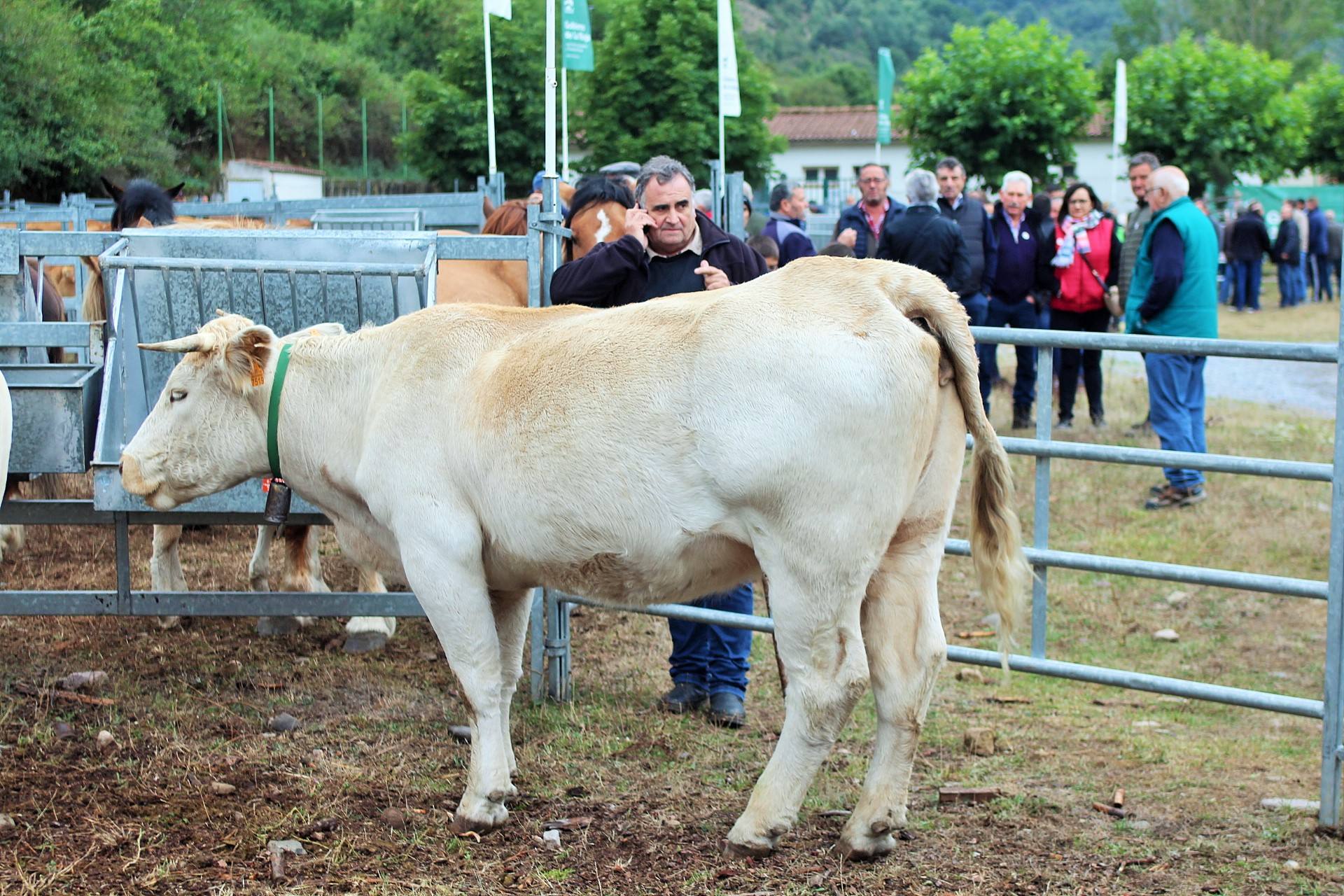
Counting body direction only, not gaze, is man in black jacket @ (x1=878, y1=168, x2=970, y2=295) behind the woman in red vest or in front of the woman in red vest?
in front

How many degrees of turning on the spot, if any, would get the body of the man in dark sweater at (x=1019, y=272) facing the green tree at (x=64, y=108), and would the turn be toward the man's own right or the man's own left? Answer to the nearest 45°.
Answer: approximately 90° to the man's own right

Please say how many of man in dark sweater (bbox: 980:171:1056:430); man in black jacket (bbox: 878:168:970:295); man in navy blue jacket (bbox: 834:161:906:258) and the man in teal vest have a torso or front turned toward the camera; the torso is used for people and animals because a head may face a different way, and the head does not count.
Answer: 2

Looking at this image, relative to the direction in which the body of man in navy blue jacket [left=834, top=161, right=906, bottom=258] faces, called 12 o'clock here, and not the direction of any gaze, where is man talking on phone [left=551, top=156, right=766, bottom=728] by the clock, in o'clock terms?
The man talking on phone is roughly at 12 o'clock from the man in navy blue jacket.

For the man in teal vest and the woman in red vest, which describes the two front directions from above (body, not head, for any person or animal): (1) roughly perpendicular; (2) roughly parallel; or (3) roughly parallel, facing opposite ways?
roughly perpendicular

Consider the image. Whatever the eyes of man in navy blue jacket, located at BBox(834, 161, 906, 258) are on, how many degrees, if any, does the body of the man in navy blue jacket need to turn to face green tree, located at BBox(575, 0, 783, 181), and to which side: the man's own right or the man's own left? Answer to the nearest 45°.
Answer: approximately 180°

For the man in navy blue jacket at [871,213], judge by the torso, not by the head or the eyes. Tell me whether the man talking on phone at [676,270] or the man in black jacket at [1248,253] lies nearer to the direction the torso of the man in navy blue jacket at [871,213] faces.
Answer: the man talking on phone

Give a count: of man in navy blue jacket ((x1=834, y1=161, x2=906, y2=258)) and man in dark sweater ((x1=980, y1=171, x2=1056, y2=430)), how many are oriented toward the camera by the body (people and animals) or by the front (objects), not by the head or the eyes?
2

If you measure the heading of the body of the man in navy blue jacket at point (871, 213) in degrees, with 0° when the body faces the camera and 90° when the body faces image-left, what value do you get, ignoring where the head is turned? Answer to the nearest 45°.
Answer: approximately 0°

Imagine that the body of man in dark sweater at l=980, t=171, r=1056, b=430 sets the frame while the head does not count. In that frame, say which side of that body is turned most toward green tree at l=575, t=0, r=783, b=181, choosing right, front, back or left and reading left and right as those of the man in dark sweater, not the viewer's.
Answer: back
